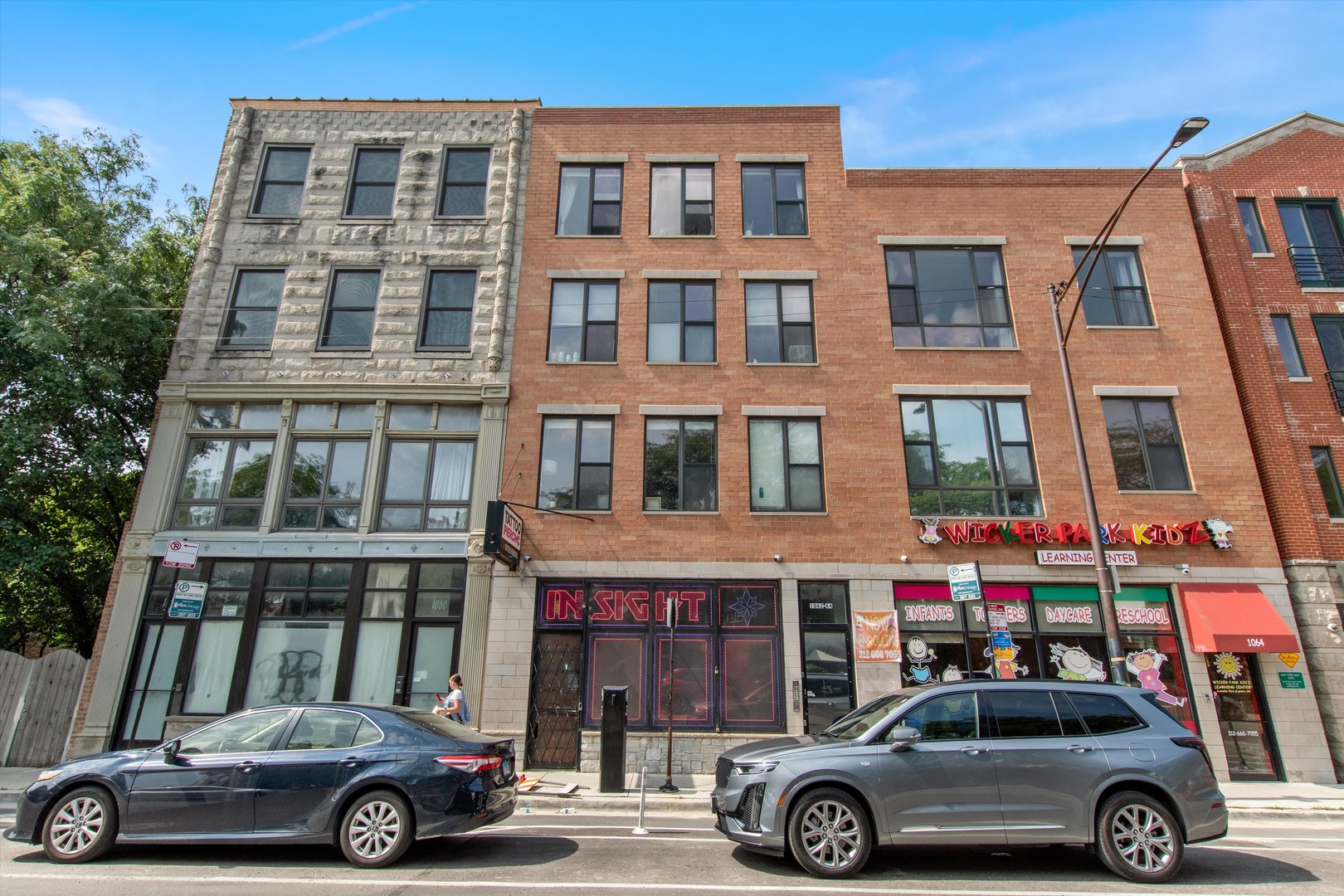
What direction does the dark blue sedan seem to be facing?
to the viewer's left

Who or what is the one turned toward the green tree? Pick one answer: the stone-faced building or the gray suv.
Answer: the gray suv

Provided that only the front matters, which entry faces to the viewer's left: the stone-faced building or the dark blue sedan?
the dark blue sedan

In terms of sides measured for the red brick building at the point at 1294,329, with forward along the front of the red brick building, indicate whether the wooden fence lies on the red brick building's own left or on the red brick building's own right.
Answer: on the red brick building's own right

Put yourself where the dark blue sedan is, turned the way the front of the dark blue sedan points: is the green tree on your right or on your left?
on your right

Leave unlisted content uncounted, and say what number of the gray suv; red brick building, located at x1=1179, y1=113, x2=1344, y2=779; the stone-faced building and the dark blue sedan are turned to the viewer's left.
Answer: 2

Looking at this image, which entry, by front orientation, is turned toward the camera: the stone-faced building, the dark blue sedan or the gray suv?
the stone-faced building

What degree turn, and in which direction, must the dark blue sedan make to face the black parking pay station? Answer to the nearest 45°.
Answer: approximately 135° to its right

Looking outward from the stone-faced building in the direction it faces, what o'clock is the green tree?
The green tree is roughly at 4 o'clock from the stone-faced building.

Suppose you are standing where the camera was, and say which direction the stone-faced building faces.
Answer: facing the viewer

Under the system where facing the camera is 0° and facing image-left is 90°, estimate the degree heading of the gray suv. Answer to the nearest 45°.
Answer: approximately 90°

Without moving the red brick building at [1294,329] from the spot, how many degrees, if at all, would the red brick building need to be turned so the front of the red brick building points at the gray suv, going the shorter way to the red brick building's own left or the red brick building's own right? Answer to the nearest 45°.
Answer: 0° — it already faces it

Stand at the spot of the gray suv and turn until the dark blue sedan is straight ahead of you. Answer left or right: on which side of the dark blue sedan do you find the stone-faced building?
right
